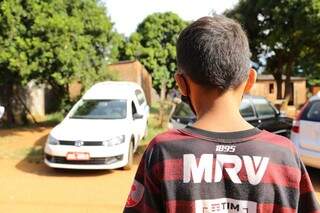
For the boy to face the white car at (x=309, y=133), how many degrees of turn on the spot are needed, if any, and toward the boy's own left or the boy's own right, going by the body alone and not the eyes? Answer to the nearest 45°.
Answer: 0° — they already face it

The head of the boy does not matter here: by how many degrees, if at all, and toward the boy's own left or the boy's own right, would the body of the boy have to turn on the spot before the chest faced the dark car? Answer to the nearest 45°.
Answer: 0° — they already face it

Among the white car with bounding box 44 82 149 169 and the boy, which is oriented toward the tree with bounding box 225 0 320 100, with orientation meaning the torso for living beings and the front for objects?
the boy

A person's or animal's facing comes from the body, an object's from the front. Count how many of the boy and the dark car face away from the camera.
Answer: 1

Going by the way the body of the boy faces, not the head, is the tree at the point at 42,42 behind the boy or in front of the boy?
in front

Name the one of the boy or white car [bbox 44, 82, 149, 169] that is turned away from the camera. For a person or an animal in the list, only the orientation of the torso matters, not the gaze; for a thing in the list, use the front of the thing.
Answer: the boy

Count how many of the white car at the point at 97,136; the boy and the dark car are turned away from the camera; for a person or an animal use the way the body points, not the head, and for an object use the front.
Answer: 1

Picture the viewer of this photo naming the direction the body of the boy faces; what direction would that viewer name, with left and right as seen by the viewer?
facing away from the viewer

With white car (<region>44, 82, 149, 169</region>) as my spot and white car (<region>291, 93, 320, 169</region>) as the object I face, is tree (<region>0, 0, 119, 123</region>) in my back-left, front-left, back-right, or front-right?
back-left

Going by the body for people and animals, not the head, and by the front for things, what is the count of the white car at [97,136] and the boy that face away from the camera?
1

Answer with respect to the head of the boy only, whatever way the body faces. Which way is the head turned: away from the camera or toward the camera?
away from the camera

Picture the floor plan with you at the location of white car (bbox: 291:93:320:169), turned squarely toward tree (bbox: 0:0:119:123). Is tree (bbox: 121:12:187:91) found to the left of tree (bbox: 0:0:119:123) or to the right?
right

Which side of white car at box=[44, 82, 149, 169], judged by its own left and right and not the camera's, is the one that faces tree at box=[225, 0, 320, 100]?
back
